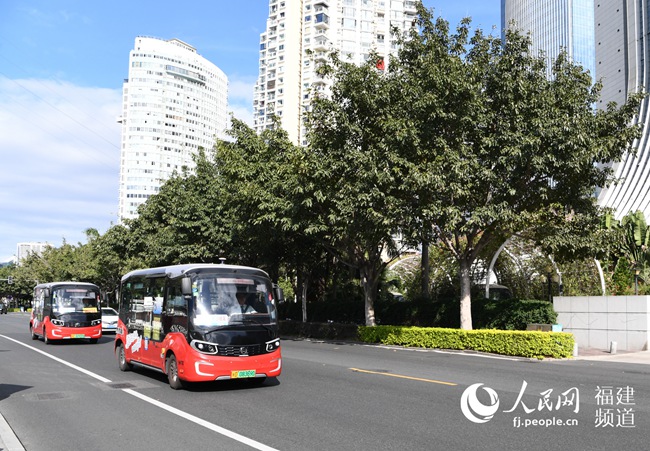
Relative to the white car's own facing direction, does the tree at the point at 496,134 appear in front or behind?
in front

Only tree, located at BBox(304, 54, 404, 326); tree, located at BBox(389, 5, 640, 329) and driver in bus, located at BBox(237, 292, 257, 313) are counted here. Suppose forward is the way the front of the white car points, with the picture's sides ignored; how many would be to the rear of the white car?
0

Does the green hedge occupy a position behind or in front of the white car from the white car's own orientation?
in front

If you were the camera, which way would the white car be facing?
facing the viewer and to the right of the viewer

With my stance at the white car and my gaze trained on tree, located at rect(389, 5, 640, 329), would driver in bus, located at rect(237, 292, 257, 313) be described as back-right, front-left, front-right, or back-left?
front-right

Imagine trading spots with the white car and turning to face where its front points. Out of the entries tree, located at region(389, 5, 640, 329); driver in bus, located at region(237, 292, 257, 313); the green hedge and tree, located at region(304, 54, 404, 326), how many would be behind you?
0

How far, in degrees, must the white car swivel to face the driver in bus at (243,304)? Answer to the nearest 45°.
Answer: approximately 45° to its right
